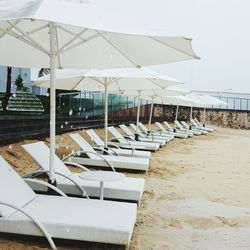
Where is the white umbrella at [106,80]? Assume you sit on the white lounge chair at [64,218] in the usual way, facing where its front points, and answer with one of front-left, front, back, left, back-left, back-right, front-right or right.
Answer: left

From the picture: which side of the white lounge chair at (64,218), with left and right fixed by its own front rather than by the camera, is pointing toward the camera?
right

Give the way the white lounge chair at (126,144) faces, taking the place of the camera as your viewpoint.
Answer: facing to the right of the viewer

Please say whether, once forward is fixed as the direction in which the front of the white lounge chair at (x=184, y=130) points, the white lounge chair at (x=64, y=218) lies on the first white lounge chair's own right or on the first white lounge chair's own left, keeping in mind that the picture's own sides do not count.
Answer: on the first white lounge chair's own right

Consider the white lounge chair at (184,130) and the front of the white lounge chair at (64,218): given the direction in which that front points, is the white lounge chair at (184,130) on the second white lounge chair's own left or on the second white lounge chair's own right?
on the second white lounge chair's own left

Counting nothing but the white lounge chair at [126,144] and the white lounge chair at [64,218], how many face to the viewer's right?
2

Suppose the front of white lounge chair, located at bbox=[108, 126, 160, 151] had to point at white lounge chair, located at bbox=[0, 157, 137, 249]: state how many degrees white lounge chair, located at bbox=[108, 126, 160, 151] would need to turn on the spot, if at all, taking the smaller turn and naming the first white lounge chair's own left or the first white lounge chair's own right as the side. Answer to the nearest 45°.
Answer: approximately 90° to the first white lounge chair's own right

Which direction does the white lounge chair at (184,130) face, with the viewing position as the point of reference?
facing the viewer and to the right of the viewer

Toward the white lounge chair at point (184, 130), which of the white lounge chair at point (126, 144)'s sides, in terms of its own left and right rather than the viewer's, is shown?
left
